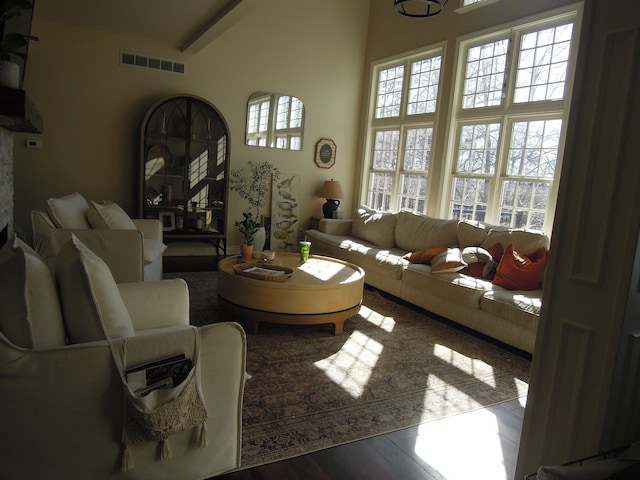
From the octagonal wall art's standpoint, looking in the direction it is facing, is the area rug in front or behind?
in front

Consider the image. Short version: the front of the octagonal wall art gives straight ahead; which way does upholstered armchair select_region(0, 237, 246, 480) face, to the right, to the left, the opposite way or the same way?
to the left

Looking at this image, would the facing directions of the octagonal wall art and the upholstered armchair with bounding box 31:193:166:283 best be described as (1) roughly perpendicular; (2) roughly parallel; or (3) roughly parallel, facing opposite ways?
roughly perpendicular

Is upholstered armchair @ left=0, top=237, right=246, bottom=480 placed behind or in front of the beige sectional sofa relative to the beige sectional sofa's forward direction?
in front

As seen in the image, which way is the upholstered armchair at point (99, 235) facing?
to the viewer's right

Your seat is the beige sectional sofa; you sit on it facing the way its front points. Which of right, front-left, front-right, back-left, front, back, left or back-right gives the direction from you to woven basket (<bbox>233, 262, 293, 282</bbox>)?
front

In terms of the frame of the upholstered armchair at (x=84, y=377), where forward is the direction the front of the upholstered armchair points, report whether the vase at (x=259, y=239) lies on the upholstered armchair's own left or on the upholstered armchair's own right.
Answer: on the upholstered armchair's own left

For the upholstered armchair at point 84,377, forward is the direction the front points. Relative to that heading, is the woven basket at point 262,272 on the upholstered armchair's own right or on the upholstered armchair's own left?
on the upholstered armchair's own left

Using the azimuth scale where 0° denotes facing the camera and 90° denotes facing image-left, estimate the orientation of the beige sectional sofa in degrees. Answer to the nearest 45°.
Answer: approximately 45°

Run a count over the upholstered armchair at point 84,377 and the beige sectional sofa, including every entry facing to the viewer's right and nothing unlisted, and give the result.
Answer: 1

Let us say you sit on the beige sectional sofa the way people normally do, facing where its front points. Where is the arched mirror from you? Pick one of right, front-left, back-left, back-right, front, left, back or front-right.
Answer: right

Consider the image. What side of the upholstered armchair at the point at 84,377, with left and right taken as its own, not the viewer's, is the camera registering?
right

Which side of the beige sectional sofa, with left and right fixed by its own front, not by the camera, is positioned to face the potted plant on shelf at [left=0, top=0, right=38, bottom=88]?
front
